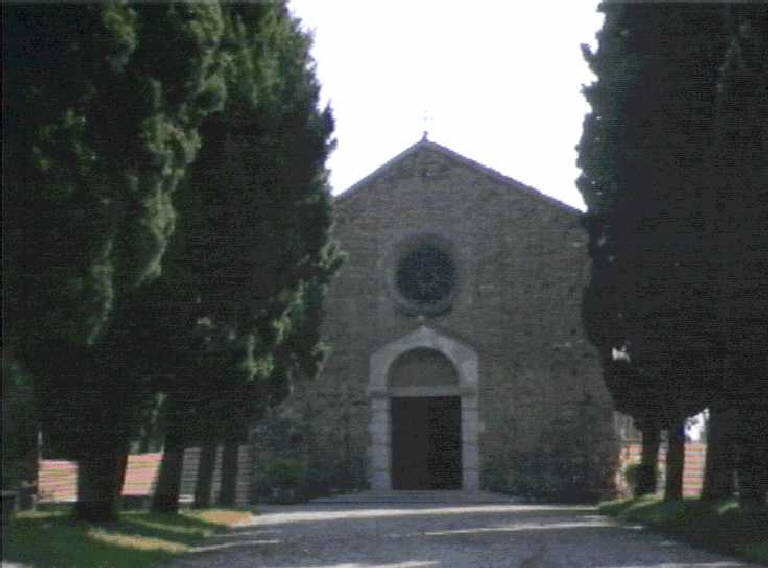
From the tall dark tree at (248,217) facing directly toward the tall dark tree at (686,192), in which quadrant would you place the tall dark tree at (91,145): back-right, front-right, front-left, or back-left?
back-right

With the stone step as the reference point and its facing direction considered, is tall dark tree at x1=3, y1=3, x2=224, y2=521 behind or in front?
in front

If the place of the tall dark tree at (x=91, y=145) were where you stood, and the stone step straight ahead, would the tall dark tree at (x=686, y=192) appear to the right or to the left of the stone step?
right

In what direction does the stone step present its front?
toward the camera

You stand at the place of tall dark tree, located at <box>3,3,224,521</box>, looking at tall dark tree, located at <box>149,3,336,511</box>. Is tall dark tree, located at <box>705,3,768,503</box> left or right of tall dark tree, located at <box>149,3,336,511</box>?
right

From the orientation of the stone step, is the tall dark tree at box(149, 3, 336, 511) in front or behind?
in front
